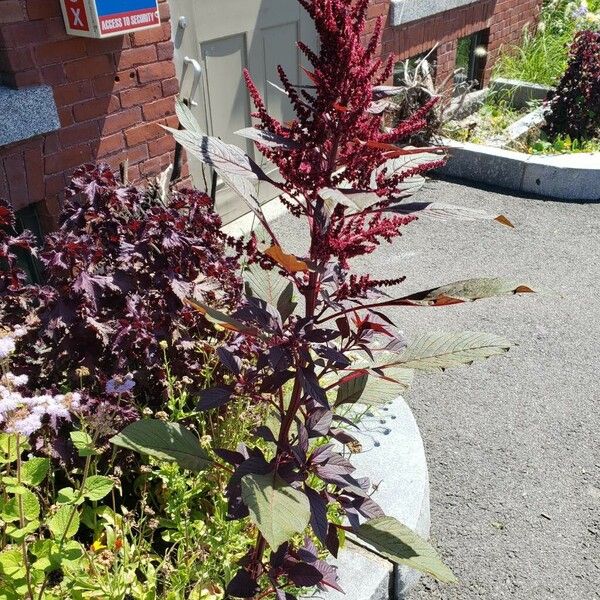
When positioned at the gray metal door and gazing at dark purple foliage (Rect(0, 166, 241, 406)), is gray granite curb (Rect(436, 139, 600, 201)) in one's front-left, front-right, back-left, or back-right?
back-left

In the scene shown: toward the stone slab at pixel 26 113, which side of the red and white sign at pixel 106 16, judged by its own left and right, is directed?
right

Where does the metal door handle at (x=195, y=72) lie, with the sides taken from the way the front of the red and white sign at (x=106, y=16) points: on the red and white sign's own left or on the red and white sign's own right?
on the red and white sign's own left

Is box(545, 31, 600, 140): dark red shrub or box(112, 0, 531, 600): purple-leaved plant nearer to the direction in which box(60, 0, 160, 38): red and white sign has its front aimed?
the purple-leaved plant

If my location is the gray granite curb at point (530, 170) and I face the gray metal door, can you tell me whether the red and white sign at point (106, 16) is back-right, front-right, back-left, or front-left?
front-left

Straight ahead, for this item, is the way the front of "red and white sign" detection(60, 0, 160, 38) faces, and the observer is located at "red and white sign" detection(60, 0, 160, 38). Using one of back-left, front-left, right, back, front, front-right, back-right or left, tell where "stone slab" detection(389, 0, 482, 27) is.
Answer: left

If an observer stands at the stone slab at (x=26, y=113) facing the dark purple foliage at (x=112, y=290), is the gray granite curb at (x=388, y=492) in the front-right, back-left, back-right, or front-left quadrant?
front-left

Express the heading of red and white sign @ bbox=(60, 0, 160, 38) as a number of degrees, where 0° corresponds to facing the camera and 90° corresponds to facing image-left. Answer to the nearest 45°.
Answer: approximately 315°

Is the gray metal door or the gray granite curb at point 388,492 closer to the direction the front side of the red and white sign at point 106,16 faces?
the gray granite curb

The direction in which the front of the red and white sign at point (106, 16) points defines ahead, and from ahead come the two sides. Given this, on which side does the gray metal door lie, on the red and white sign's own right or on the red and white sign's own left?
on the red and white sign's own left

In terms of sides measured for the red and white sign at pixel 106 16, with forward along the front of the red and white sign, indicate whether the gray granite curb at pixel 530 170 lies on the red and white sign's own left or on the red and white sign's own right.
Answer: on the red and white sign's own left
